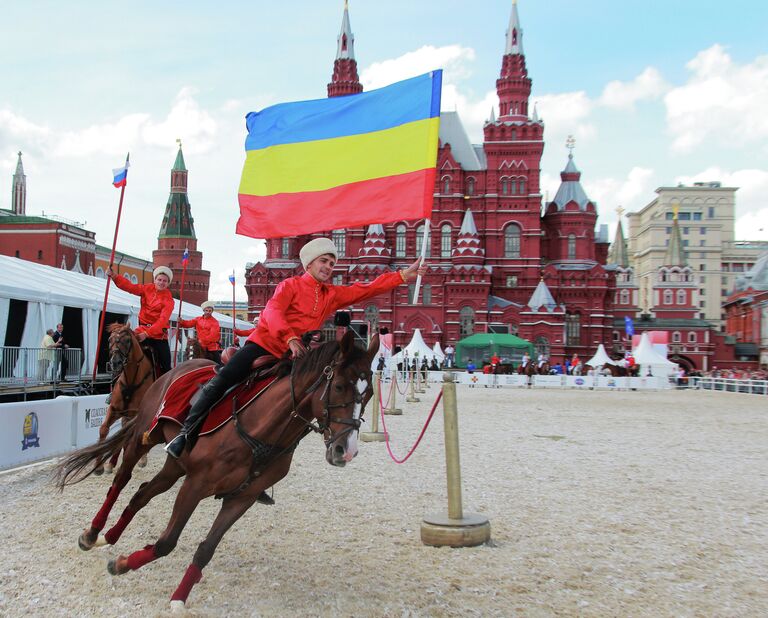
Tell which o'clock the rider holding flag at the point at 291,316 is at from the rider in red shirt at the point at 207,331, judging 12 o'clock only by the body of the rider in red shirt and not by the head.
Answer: The rider holding flag is roughly at 12 o'clock from the rider in red shirt.

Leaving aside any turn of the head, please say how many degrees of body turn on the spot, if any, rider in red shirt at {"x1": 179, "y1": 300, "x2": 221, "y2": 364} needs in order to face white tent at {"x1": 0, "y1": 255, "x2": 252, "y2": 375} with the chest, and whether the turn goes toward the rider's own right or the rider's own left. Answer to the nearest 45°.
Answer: approximately 135° to the rider's own right

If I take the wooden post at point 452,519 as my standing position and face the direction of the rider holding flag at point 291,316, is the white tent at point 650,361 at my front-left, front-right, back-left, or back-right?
back-right

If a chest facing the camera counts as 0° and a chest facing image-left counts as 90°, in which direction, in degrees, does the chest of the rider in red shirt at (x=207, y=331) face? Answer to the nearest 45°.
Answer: approximately 0°

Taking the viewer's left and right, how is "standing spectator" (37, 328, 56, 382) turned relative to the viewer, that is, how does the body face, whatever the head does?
facing to the right of the viewer
